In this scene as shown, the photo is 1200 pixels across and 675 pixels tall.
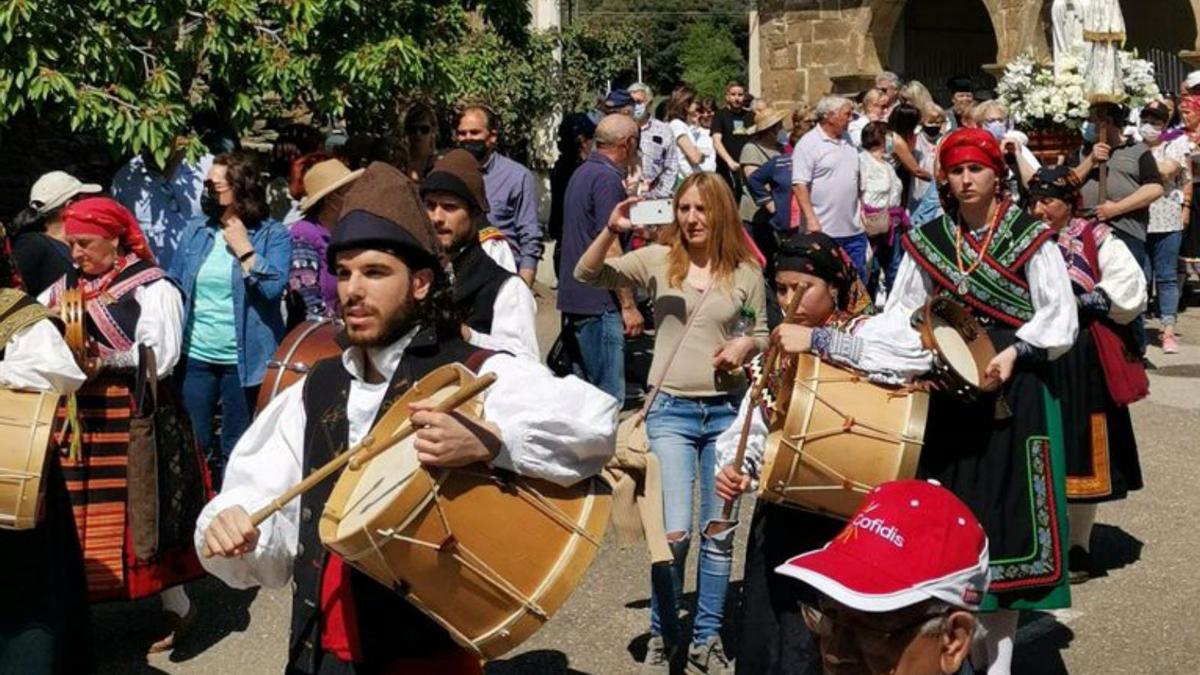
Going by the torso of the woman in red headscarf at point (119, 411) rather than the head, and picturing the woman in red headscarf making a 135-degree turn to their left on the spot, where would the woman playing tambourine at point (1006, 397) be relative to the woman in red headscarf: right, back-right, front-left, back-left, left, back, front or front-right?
front-right

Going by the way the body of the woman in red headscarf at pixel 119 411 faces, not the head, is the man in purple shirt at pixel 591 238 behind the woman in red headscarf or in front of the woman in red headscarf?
behind

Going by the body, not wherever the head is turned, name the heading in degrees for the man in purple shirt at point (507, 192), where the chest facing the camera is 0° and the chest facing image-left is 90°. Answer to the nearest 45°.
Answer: approximately 45°

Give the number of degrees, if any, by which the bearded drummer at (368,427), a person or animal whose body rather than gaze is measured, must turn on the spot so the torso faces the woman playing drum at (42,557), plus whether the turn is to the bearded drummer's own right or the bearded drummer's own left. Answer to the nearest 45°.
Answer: approximately 90° to the bearded drummer's own right

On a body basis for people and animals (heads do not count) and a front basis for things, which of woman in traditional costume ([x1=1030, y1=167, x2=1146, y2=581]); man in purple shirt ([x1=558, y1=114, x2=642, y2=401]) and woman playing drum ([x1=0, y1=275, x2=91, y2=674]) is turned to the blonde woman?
woman in traditional costume ([x1=1030, y1=167, x2=1146, y2=581])

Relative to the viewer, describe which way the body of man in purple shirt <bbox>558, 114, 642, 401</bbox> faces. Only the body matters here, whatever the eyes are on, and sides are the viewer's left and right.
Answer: facing away from the viewer and to the right of the viewer

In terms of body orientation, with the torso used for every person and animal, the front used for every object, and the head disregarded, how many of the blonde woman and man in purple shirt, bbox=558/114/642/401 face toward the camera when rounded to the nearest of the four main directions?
1
